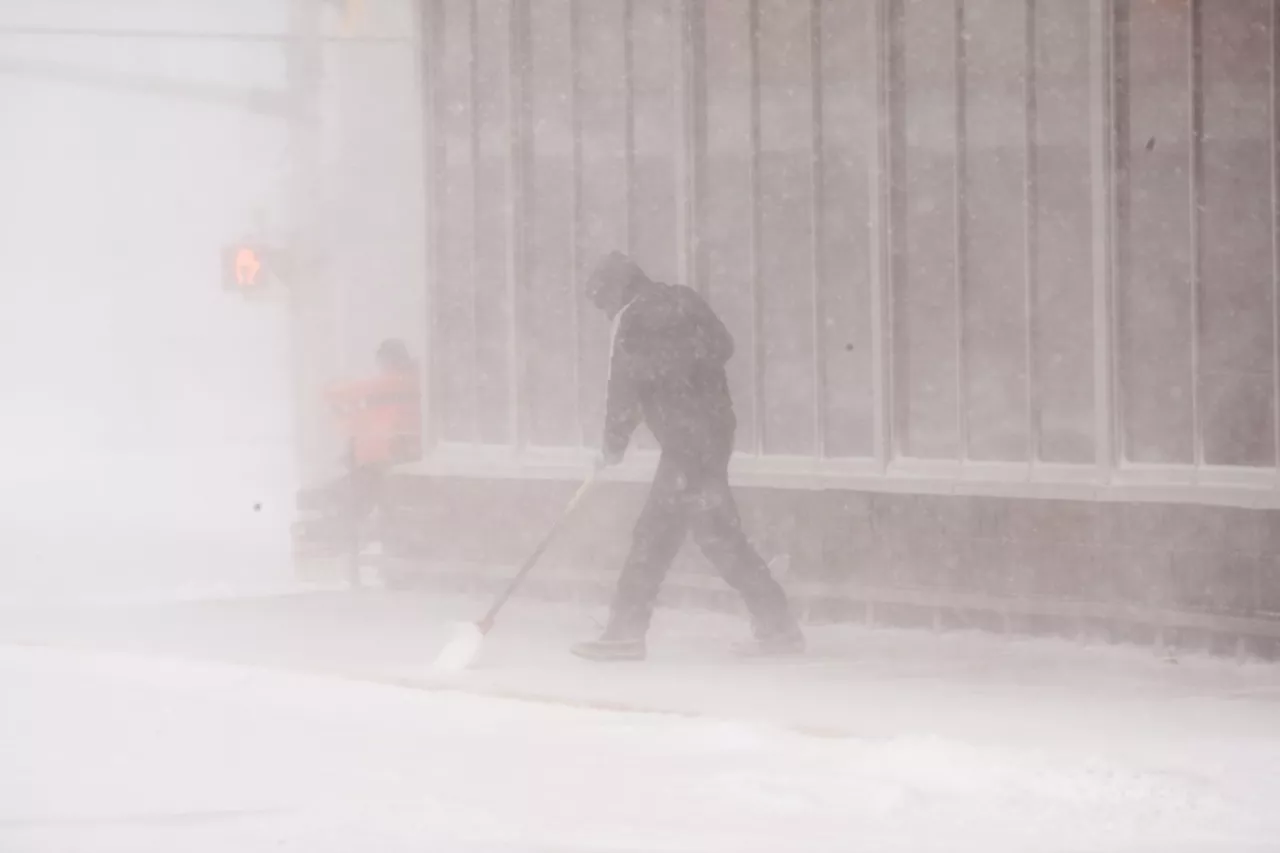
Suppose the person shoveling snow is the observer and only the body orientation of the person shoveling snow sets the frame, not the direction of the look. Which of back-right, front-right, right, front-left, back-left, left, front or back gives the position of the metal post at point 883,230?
back-right

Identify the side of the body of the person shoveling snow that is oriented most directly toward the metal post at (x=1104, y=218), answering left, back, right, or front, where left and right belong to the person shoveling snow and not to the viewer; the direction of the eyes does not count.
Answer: back

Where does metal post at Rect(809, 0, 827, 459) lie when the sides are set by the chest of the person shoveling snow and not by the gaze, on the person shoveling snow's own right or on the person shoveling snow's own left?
on the person shoveling snow's own right

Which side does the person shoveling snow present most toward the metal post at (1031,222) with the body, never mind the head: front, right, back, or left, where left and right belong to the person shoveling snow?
back

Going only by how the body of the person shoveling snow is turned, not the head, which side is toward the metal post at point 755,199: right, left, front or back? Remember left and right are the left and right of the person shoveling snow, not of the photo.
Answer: right

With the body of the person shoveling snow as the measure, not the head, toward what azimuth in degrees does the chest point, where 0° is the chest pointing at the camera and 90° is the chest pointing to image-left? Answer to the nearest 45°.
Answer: approximately 90°

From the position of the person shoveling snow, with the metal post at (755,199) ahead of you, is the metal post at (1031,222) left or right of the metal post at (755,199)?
right

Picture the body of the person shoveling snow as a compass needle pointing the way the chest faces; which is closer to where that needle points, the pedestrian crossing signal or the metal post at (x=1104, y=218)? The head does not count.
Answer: the pedestrian crossing signal

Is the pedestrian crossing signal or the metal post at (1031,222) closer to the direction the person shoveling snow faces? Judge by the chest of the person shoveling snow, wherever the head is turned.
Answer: the pedestrian crossing signal

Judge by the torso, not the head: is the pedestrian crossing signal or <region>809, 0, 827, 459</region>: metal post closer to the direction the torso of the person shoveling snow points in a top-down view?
the pedestrian crossing signal

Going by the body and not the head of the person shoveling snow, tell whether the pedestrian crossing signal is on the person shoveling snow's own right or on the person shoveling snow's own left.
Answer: on the person shoveling snow's own right
